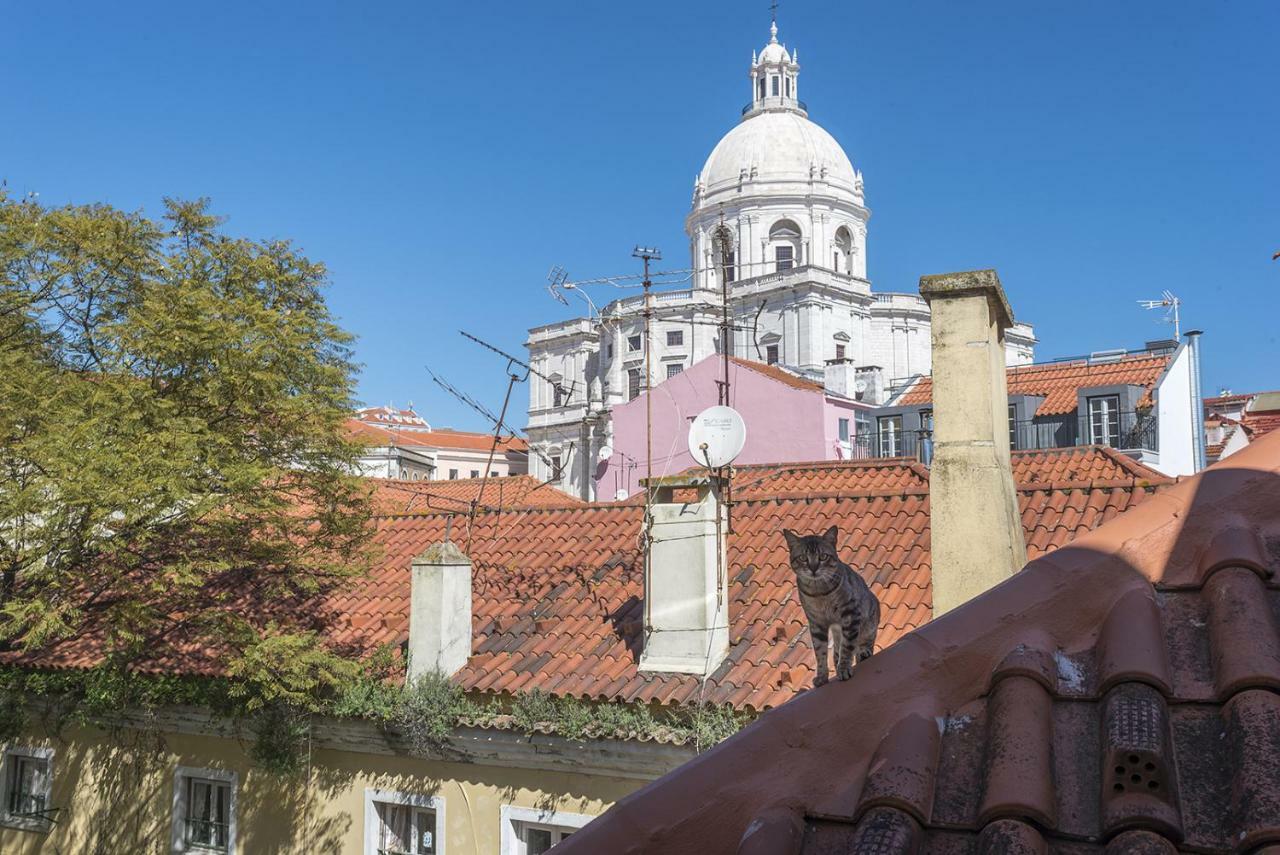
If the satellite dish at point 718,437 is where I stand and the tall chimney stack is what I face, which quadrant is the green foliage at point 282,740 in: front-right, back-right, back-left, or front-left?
back-right

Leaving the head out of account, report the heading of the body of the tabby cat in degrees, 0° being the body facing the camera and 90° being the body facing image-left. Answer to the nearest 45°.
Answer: approximately 45°

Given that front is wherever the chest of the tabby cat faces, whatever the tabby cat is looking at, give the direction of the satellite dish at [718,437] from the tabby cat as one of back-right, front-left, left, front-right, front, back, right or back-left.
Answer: back-right

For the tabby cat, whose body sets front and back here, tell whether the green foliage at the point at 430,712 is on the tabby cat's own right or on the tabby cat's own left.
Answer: on the tabby cat's own right

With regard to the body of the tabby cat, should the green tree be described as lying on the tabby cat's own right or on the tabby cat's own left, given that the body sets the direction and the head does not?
on the tabby cat's own right

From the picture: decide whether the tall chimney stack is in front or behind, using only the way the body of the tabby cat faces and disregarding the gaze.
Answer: behind

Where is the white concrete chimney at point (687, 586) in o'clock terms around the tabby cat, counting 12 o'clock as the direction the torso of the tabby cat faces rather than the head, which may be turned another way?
The white concrete chimney is roughly at 4 o'clock from the tabby cat.
